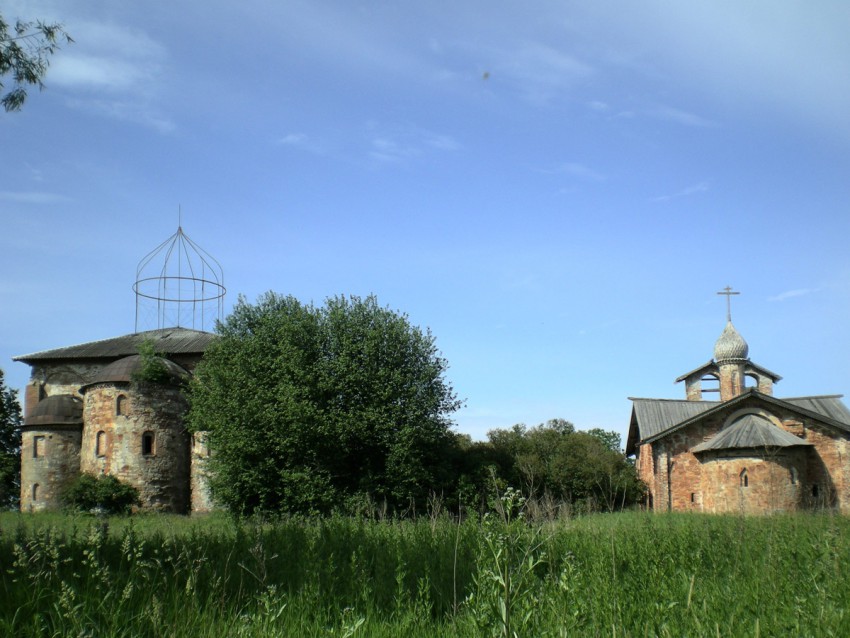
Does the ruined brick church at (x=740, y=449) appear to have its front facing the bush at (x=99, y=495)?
no

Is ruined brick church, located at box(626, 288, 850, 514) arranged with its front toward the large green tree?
no
